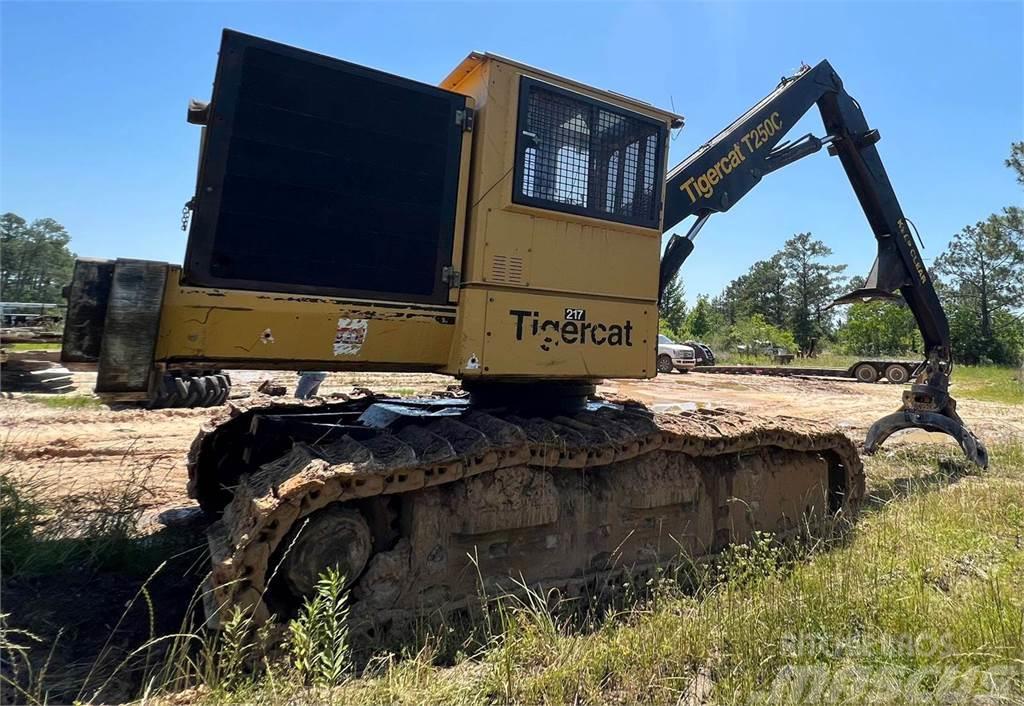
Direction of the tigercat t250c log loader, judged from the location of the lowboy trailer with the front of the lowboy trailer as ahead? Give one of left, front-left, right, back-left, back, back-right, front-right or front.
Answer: left

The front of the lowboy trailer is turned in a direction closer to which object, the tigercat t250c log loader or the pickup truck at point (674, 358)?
the pickup truck

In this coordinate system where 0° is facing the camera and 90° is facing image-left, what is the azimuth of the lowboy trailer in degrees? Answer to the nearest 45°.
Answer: approximately 90°

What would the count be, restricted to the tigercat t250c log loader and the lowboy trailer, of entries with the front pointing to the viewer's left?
1

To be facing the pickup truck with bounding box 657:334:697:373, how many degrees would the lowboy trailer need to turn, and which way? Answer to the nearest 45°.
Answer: approximately 45° to its left

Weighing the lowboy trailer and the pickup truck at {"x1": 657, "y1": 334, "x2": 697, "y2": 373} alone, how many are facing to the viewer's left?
1

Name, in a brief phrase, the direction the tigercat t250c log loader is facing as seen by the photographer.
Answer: facing away from the viewer and to the right of the viewer

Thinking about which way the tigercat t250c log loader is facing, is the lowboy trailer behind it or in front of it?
in front
